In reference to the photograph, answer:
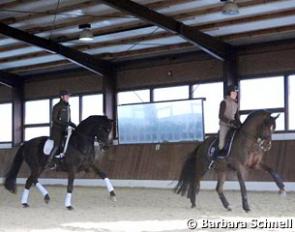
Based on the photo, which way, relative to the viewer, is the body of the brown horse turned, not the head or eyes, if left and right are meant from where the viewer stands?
facing the viewer and to the right of the viewer

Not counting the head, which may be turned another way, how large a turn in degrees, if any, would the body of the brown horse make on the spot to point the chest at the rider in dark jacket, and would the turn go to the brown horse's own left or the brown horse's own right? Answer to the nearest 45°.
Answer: approximately 135° to the brown horse's own right

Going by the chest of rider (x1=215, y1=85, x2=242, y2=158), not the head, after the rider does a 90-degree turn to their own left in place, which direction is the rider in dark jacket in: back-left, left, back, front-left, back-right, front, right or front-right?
back-left

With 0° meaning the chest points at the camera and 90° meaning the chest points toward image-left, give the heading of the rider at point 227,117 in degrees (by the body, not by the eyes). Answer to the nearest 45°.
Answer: approximately 315°
